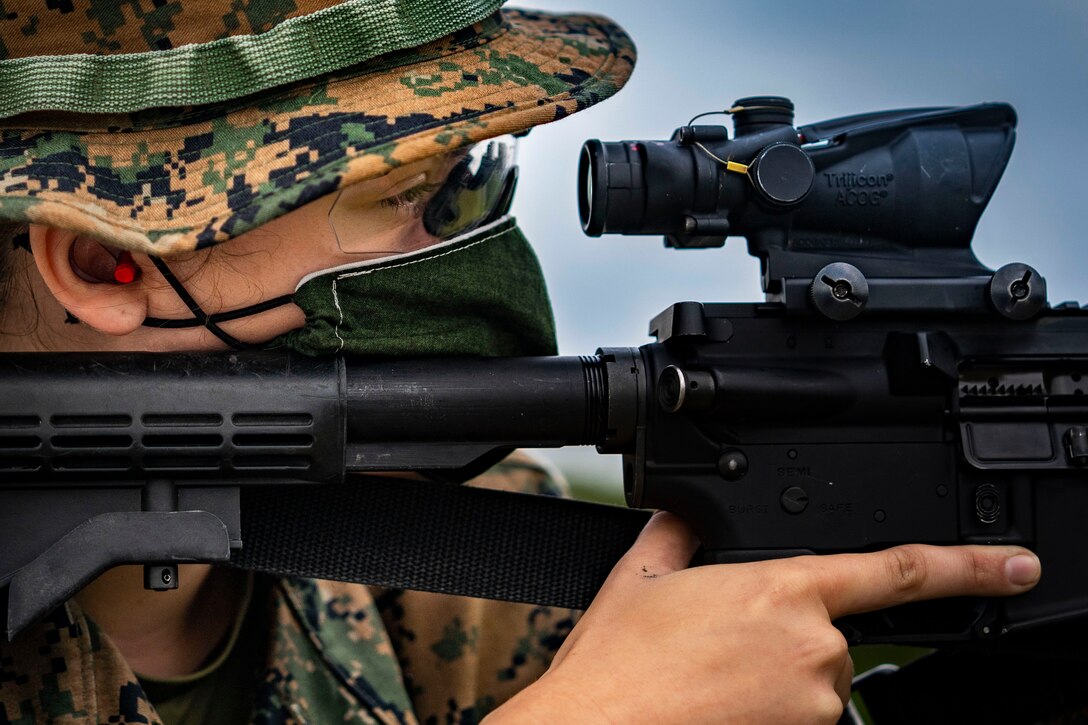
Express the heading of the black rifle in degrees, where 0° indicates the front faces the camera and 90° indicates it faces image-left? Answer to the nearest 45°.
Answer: approximately 270°
